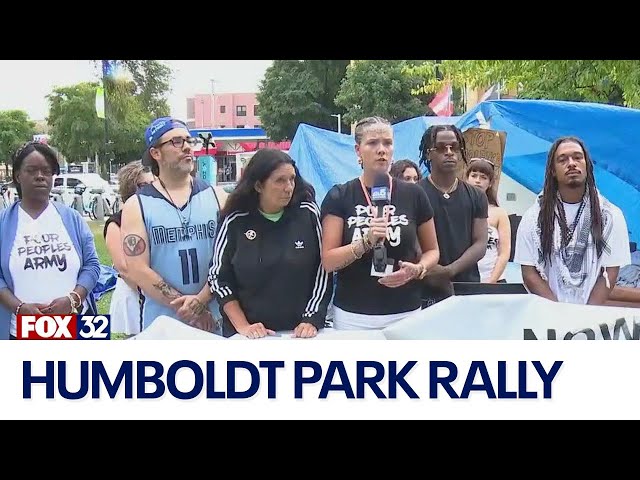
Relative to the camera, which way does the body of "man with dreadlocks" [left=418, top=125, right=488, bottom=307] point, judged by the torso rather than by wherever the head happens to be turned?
toward the camera

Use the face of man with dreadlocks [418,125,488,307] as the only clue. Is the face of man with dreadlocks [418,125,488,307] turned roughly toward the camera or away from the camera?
toward the camera

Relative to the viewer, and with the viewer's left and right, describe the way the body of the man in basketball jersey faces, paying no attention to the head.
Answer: facing the viewer and to the right of the viewer

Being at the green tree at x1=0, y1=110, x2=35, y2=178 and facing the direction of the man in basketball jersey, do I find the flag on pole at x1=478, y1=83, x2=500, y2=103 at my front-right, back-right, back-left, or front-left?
front-left

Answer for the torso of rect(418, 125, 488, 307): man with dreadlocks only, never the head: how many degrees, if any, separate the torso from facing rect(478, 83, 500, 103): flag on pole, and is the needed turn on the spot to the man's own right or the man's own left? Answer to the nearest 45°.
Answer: approximately 180°

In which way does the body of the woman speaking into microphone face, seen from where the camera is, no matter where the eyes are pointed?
toward the camera

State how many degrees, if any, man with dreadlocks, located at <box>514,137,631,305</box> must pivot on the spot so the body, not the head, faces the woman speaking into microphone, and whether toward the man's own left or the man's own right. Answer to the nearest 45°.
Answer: approximately 45° to the man's own right

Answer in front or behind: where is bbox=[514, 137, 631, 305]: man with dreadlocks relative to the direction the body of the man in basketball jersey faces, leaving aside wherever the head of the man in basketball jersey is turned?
in front

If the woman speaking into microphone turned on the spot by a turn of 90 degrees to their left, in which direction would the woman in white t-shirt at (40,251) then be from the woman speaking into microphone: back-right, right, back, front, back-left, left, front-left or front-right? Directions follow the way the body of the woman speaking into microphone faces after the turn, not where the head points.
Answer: back

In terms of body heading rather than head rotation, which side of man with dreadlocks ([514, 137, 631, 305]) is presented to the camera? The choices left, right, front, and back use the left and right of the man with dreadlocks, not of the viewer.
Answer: front

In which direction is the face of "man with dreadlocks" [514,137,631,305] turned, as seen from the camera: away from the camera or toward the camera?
toward the camera

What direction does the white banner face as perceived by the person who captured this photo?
facing the viewer

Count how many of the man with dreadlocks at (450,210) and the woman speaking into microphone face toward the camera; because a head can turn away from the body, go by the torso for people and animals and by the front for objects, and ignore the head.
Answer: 2
